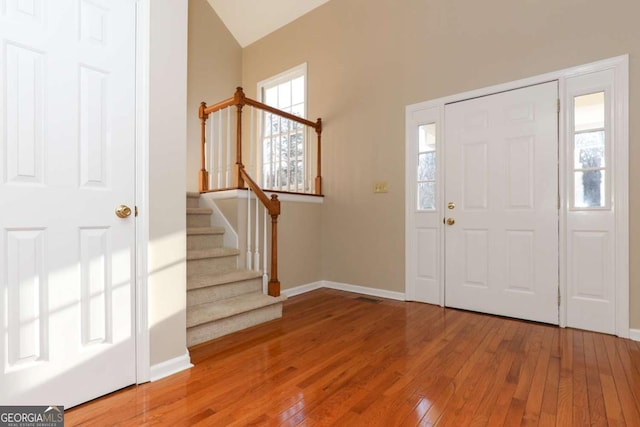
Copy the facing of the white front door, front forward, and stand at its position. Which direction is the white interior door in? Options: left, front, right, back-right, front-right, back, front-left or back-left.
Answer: front

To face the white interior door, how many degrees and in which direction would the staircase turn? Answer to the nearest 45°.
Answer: approximately 90° to its right

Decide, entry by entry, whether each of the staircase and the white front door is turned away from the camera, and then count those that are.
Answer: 0

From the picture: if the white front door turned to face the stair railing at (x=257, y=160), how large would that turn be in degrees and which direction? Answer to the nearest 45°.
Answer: approximately 45° to its right

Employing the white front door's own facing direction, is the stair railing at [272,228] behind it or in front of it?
in front

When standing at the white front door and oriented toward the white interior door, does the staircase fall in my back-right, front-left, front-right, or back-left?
front-right

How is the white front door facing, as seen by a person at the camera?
facing the viewer and to the left of the viewer

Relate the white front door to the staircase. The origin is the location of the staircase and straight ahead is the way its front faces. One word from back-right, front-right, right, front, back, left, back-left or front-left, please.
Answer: front-left

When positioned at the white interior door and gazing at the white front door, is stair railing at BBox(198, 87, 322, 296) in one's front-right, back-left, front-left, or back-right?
front-left

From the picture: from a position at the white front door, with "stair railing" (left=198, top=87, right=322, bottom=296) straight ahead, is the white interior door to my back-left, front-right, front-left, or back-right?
front-left
